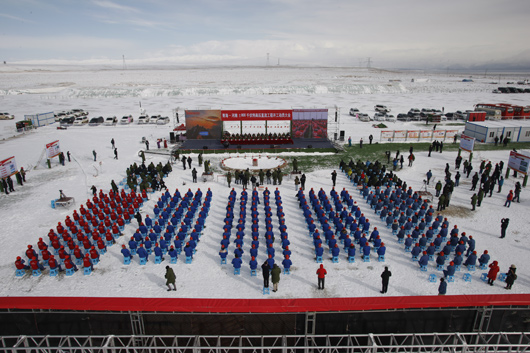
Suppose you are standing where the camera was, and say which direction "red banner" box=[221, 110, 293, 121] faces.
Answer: facing the viewer

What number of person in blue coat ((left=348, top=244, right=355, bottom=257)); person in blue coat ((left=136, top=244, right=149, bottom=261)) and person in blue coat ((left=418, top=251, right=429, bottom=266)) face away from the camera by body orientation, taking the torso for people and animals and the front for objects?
3

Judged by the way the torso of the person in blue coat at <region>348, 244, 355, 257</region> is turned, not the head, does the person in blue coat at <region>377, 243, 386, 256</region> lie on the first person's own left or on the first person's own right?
on the first person's own right

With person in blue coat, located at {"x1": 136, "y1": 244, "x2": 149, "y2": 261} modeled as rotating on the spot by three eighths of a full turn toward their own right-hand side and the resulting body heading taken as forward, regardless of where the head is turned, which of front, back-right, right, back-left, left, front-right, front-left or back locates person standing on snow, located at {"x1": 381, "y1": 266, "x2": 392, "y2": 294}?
front

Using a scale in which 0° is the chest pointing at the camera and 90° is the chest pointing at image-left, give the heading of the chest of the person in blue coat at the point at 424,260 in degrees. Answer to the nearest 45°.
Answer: approximately 180°

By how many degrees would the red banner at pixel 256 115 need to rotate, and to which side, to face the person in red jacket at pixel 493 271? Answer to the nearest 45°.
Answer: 0° — it already faces them

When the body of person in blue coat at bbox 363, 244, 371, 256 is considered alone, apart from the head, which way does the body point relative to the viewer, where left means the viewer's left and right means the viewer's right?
facing away from the viewer

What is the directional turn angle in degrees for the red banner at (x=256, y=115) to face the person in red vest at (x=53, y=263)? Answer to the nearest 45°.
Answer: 0° — it already faces them

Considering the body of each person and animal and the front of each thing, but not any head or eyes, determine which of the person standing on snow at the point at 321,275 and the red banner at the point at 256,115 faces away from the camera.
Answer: the person standing on snow

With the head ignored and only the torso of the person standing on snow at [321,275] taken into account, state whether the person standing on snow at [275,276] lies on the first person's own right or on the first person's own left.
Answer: on the first person's own left

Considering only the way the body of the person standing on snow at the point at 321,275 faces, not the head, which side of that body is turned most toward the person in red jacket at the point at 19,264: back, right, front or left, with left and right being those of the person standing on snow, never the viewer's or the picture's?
left

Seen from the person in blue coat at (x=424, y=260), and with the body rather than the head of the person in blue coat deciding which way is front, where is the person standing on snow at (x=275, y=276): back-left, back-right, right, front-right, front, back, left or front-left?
back-left

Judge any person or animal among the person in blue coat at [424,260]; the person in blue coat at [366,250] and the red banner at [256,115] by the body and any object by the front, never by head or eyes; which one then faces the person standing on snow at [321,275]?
the red banner

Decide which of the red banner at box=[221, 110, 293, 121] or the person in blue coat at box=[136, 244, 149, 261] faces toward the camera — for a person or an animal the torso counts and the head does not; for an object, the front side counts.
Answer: the red banner

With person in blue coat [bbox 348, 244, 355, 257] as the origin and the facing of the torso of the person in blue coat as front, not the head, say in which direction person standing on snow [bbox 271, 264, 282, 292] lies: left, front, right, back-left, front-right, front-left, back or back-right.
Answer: back-left

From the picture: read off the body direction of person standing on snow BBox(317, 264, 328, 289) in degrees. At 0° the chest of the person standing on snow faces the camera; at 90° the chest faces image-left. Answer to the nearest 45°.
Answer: approximately 180°

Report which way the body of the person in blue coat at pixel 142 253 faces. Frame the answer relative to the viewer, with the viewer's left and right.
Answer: facing away from the viewer

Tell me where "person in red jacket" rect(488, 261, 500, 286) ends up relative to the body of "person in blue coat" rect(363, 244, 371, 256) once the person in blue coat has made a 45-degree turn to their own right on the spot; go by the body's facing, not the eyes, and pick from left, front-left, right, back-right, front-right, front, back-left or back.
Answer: front-right

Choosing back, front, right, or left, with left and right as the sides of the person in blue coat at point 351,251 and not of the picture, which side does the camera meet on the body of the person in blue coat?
back

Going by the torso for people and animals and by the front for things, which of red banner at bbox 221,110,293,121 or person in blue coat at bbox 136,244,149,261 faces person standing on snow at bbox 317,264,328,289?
the red banner

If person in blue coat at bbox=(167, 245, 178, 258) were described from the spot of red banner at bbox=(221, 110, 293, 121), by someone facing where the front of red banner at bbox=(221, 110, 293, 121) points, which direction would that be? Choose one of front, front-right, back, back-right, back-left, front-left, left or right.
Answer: front
